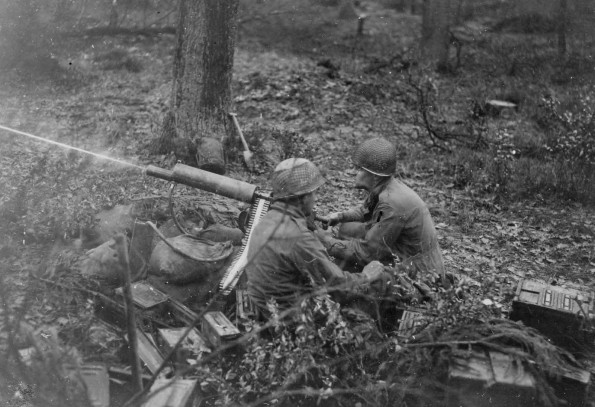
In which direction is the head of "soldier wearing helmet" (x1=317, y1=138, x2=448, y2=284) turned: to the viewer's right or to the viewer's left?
to the viewer's left

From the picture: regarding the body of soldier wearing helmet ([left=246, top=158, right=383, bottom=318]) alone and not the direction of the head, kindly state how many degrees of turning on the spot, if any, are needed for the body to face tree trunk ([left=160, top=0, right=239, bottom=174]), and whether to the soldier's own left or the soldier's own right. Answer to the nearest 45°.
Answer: approximately 45° to the soldier's own left

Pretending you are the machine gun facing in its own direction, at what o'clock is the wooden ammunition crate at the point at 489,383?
The wooden ammunition crate is roughly at 8 o'clock from the machine gun.

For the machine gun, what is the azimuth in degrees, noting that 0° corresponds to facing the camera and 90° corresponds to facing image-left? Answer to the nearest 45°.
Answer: approximately 90°

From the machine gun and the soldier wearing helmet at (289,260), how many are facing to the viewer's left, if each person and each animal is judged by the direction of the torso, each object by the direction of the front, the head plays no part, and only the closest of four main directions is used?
1

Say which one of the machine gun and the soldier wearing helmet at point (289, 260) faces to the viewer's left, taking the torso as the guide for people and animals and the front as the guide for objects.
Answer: the machine gun

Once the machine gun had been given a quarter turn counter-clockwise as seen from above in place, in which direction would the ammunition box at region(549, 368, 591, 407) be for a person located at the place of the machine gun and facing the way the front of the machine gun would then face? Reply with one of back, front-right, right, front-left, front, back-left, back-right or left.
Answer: front-left
